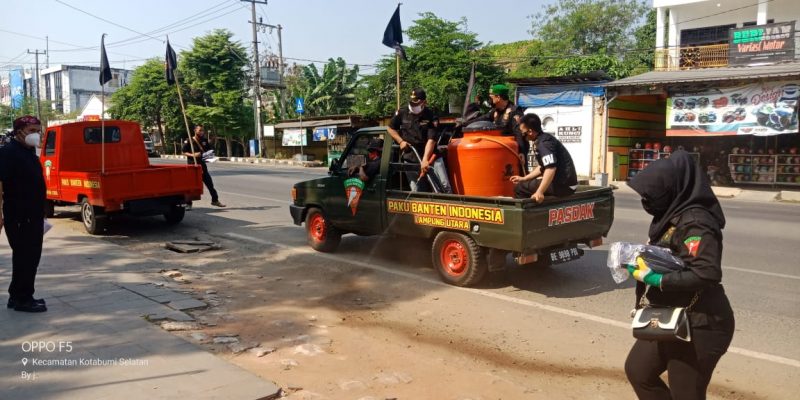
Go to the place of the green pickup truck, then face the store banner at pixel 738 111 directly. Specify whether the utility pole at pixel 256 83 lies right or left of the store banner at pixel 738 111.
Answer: left

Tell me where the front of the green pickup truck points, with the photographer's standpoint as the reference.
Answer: facing away from the viewer and to the left of the viewer

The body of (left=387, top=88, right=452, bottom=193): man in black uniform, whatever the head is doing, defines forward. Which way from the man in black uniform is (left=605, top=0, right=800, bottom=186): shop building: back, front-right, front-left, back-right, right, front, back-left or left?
back-left

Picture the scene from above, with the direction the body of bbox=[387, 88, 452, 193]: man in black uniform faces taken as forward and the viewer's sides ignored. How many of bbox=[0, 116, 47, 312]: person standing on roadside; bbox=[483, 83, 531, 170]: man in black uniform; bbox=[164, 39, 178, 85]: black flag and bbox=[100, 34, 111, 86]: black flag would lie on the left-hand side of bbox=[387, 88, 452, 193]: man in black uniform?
1

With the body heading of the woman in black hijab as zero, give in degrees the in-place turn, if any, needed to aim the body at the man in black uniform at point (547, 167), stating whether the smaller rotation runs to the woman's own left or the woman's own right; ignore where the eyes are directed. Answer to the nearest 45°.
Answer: approximately 90° to the woman's own right

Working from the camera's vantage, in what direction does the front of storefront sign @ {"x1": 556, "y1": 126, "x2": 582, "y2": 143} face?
facing the viewer

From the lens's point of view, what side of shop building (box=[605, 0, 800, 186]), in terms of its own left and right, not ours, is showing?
front

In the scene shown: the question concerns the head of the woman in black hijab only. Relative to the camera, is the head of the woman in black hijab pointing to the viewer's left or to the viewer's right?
to the viewer's left

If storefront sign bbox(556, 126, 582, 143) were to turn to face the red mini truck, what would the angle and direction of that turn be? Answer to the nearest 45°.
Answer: approximately 45° to its right

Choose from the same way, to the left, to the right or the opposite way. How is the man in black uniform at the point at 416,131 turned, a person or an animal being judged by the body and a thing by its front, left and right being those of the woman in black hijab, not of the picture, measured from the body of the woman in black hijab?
to the left

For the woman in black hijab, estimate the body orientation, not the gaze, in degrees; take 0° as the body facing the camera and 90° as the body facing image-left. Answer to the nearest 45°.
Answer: approximately 90°

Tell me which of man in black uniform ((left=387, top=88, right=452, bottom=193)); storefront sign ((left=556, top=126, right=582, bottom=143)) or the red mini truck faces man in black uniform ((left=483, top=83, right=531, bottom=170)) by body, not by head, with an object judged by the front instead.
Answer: the storefront sign

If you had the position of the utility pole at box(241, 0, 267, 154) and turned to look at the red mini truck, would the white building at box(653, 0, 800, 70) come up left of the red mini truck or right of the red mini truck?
left
